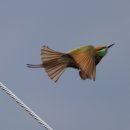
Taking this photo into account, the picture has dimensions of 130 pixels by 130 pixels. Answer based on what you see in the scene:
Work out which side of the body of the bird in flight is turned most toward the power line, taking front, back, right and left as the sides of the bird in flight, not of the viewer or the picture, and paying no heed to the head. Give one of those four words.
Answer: back

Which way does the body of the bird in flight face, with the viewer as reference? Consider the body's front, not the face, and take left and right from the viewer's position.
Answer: facing to the right of the viewer
